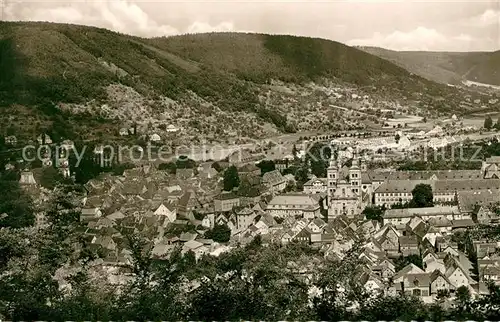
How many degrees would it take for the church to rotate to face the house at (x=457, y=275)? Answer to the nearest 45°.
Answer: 0° — it already faces it

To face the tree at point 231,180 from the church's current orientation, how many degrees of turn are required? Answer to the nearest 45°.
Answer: approximately 135° to its right

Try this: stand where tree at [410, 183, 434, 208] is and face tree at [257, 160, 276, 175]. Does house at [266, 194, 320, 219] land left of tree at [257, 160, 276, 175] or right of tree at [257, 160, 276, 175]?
left

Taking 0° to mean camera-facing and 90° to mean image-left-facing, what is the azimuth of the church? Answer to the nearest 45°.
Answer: approximately 0°

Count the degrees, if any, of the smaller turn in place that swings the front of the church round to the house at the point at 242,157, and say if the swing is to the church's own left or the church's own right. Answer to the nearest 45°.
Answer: approximately 135° to the church's own right

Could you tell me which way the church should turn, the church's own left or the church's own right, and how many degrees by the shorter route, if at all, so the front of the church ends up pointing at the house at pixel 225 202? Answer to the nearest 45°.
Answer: approximately 90° to the church's own right

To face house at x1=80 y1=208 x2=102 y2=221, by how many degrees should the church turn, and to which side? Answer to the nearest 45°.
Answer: approximately 90° to its right

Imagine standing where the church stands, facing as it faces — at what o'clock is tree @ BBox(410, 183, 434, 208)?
The tree is roughly at 9 o'clock from the church.

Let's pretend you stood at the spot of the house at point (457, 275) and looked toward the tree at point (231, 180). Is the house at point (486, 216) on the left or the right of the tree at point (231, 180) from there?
right
